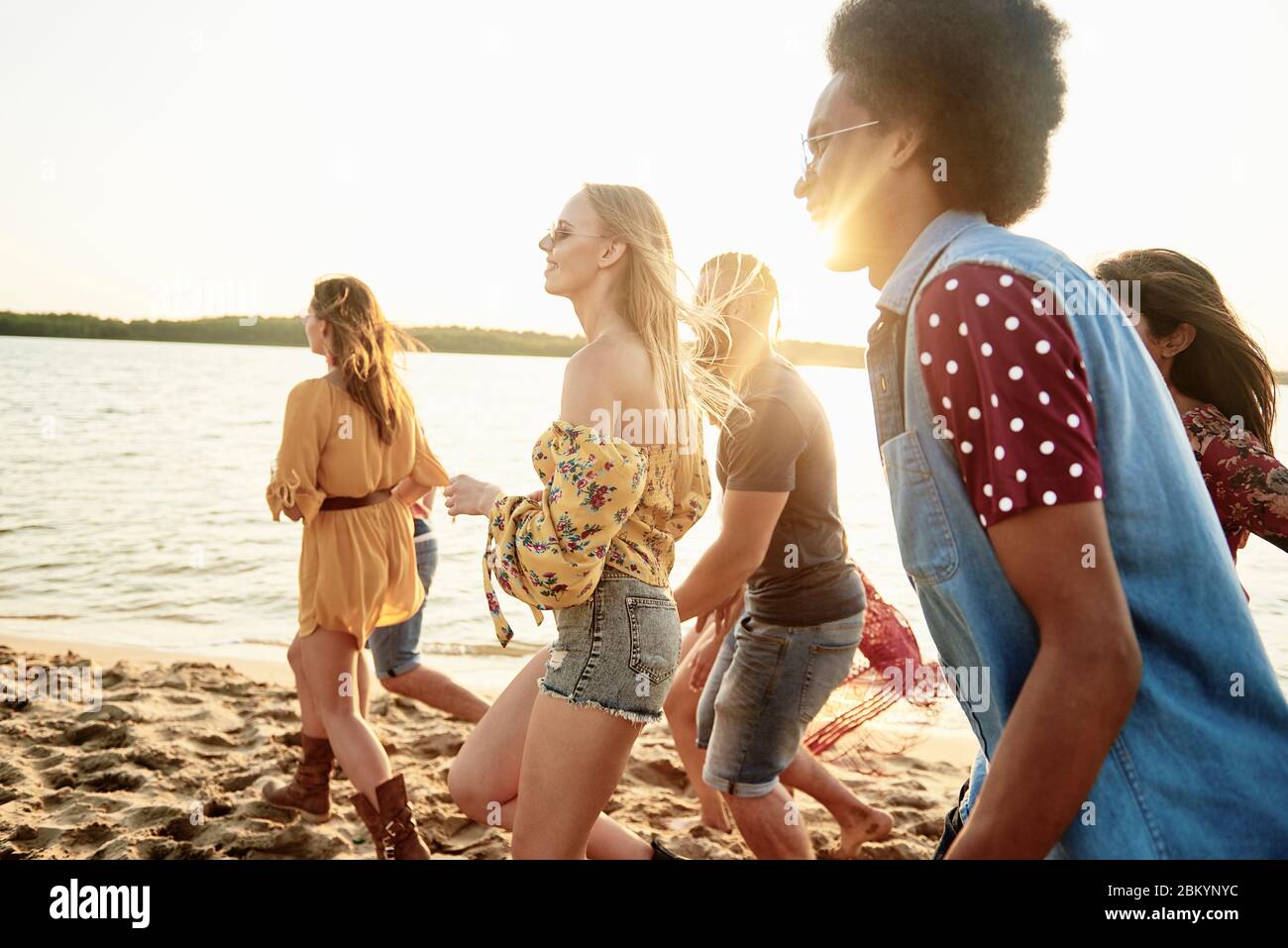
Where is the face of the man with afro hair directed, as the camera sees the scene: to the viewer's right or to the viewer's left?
to the viewer's left

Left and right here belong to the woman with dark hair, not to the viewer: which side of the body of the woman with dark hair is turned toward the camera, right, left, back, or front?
left

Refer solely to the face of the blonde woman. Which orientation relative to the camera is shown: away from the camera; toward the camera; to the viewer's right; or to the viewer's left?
to the viewer's left

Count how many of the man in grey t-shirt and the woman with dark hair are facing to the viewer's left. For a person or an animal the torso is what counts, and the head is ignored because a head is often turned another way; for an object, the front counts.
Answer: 2

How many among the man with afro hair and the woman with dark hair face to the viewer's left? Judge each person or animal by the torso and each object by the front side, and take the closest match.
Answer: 2

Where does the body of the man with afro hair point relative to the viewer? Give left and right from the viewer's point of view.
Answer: facing to the left of the viewer
